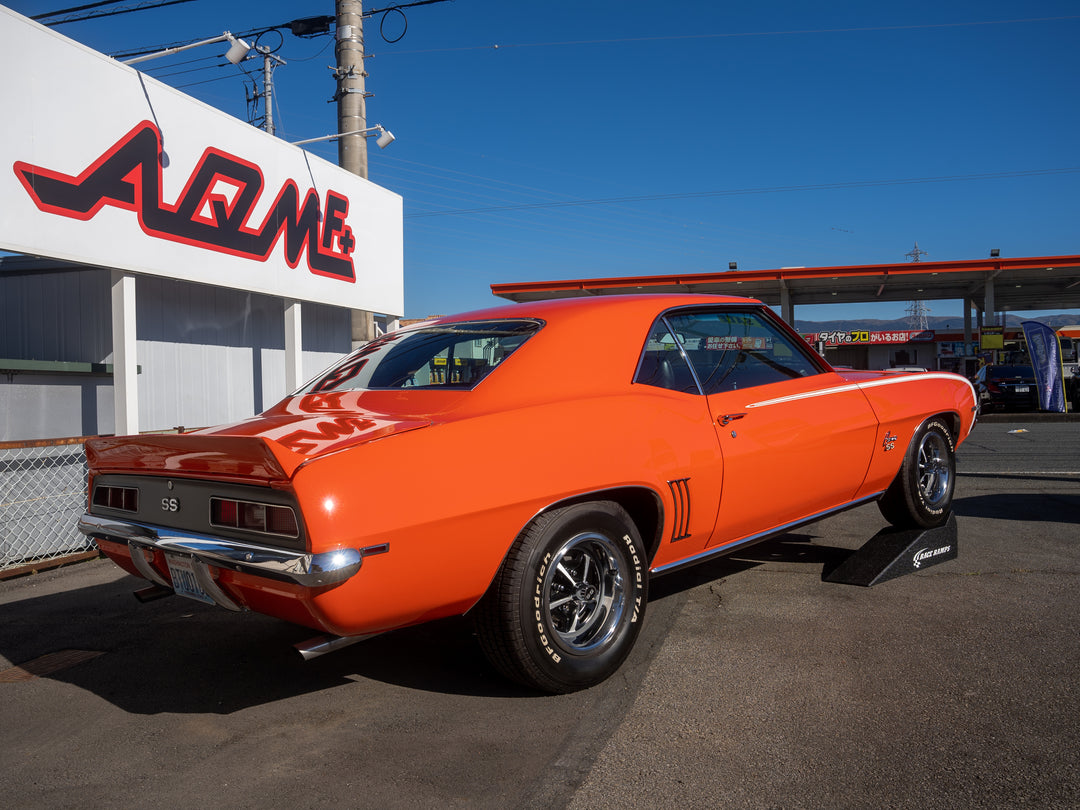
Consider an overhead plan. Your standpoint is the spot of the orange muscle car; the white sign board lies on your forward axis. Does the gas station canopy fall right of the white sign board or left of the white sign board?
right

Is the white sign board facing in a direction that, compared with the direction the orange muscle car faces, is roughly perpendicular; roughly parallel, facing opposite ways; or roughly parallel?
roughly perpendicular

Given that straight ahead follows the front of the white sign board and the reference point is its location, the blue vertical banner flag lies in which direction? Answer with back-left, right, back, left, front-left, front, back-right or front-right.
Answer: front-left

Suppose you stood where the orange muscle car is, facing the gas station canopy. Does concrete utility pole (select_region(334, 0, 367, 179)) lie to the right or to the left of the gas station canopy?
left

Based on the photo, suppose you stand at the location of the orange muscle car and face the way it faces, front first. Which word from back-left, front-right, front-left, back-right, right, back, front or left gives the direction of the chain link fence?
left

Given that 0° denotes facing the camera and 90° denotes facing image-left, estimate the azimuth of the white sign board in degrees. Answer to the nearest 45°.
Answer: approximately 315°

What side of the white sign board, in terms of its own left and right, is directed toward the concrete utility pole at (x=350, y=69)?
left

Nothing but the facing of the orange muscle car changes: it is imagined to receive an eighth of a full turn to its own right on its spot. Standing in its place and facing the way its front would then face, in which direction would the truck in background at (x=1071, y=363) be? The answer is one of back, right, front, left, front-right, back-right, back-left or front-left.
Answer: front-left

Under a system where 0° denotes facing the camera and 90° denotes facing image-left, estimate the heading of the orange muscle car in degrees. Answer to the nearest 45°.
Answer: approximately 225°

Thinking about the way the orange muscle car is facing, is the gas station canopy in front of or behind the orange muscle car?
in front

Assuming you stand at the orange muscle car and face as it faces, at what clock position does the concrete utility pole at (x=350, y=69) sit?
The concrete utility pole is roughly at 10 o'clock from the orange muscle car.

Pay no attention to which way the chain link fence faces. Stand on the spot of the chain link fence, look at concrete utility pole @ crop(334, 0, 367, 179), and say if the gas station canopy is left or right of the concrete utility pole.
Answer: right

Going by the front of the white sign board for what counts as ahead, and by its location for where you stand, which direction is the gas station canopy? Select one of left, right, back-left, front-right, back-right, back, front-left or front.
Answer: left
